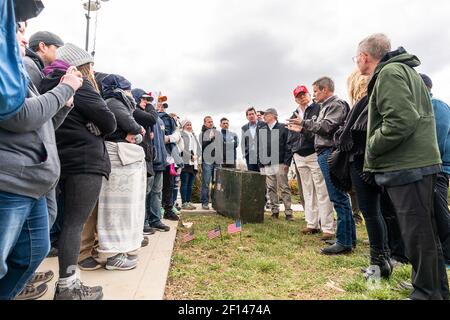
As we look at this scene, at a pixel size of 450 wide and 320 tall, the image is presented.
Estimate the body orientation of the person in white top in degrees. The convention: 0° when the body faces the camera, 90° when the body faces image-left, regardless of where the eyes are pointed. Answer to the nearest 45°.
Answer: approximately 315°

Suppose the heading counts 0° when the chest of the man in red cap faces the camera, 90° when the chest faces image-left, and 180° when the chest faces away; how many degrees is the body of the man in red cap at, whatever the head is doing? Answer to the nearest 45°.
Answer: approximately 45°
